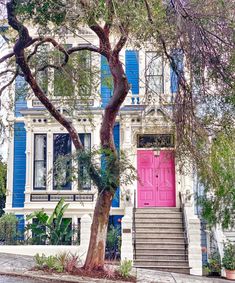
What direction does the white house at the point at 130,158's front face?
toward the camera

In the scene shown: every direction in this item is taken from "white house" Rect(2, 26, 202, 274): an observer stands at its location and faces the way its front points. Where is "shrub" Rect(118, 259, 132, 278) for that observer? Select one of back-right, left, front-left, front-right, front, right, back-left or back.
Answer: front

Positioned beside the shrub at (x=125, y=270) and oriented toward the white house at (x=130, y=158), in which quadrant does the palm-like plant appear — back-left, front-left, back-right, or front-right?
front-left

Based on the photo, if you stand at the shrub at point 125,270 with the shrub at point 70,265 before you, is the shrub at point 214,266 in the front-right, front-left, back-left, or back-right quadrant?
back-right

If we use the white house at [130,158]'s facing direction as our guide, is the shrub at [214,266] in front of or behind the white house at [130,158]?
in front

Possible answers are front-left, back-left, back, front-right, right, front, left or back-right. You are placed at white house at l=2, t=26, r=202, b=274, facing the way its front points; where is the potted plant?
front-left

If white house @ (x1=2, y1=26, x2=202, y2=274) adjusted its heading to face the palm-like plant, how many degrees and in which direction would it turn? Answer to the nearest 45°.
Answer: approximately 45° to its right

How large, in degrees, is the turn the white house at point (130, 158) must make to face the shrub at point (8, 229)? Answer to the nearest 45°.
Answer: approximately 90° to its right
